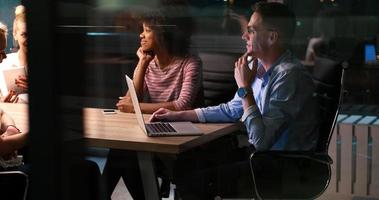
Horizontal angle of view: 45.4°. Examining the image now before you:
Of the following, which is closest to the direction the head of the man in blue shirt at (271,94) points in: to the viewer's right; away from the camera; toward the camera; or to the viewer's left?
to the viewer's left

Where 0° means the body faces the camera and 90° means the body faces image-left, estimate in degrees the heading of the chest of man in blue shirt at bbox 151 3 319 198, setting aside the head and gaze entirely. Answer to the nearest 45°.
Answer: approximately 90°

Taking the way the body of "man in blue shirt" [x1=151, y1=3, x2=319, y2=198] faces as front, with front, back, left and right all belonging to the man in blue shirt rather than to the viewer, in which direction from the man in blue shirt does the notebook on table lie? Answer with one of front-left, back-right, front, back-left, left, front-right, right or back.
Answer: front

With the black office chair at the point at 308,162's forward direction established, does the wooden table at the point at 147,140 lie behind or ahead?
ahead

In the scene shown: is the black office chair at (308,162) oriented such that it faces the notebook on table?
yes

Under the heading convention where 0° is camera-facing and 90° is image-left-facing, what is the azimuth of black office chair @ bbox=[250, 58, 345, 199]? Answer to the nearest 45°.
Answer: approximately 90°
